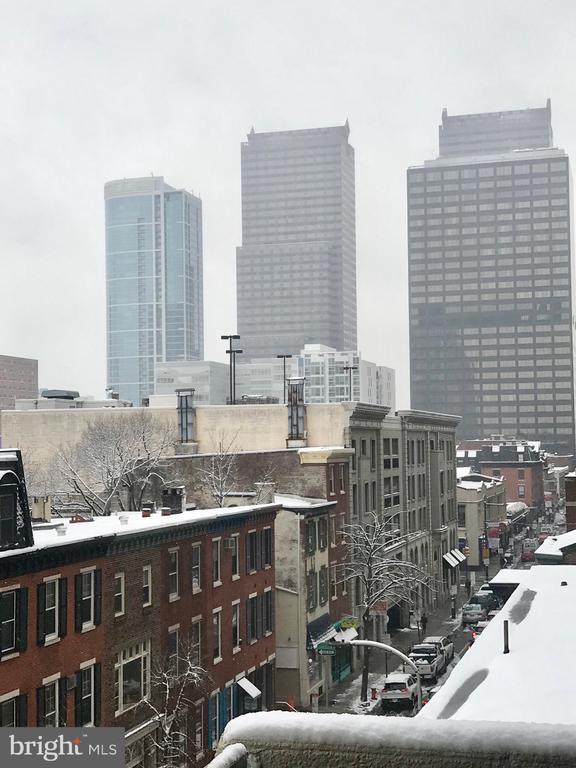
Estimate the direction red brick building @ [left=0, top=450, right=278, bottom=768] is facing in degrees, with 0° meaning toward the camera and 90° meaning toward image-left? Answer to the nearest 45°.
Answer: approximately 315°
